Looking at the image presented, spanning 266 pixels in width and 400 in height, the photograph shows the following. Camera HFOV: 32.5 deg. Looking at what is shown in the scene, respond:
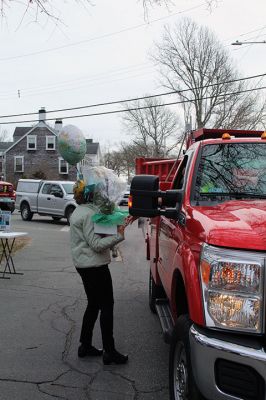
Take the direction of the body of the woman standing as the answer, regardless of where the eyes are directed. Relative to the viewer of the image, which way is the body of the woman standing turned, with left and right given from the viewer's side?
facing to the right of the viewer
